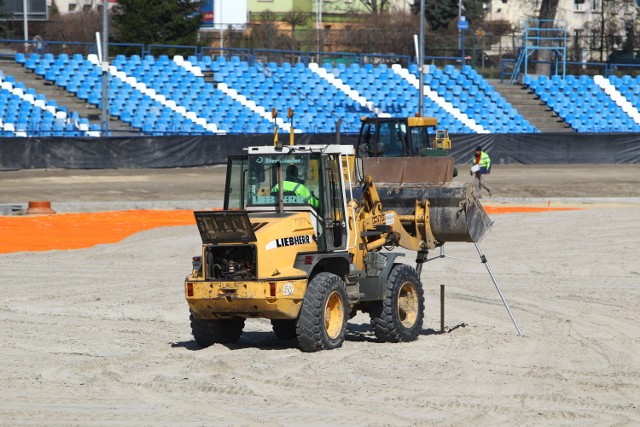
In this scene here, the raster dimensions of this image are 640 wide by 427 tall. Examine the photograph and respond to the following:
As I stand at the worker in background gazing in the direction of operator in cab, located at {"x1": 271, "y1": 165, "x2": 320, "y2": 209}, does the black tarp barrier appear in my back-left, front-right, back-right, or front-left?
back-right

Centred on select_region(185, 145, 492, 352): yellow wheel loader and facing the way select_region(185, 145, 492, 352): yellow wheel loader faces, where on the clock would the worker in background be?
The worker in background is roughly at 11 o'clock from the yellow wheel loader.

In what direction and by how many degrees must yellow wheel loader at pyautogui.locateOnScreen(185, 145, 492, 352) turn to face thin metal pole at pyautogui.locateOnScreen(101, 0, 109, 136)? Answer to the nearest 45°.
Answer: approximately 45° to its left

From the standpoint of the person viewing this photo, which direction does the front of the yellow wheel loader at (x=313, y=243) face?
facing away from the viewer and to the right of the viewer

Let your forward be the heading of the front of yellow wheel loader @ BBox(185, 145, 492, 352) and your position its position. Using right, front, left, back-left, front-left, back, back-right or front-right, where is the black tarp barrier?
front-left
